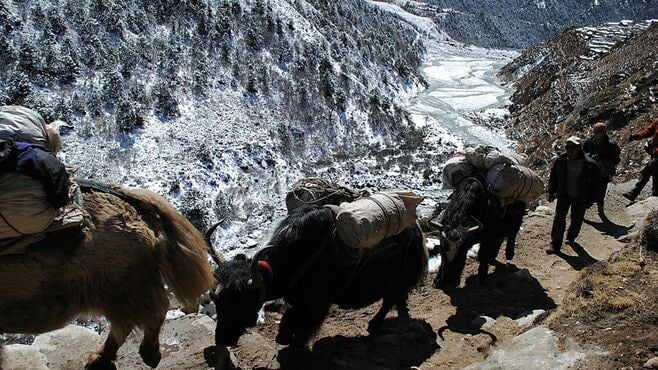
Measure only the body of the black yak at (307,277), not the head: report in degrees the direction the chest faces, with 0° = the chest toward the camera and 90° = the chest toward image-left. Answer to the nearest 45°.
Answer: approximately 45°

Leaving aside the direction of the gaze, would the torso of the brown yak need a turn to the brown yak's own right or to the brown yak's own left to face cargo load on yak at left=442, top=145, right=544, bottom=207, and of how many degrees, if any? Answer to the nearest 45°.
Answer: approximately 135° to the brown yak's own right

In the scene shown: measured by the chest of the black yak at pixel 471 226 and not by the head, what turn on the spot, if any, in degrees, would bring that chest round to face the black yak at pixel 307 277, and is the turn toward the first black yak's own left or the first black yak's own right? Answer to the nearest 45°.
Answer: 0° — it already faces it

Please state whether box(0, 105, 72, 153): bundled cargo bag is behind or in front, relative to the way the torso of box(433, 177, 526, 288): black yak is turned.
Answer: in front

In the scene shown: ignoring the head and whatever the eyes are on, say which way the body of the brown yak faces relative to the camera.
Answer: to the viewer's left

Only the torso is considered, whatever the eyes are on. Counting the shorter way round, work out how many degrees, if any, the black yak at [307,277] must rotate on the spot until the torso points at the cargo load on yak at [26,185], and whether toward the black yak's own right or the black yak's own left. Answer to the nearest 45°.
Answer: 0° — it already faces it

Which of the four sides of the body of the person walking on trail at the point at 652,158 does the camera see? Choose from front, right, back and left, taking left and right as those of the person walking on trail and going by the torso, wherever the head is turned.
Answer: left

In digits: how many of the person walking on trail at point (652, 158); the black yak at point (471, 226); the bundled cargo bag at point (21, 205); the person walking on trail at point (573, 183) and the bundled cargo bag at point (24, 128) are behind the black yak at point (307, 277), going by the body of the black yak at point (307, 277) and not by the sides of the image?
3

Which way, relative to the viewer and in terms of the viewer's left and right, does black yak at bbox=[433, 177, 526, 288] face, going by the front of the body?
facing the viewer and to the left of the viewer

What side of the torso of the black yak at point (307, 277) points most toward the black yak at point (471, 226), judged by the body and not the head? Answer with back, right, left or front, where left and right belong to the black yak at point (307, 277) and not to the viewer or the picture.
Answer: back

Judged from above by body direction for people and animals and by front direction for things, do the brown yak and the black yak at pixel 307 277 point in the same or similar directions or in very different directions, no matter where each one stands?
same or similar directions

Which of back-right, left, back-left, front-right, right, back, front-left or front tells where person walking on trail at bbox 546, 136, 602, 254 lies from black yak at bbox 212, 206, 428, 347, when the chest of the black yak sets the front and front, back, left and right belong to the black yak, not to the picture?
back

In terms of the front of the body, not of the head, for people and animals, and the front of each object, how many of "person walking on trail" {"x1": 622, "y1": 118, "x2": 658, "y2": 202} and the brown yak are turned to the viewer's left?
2

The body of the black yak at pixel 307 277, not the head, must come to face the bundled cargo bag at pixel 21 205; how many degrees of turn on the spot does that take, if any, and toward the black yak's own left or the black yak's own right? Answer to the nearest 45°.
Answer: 0° — it already faces it
